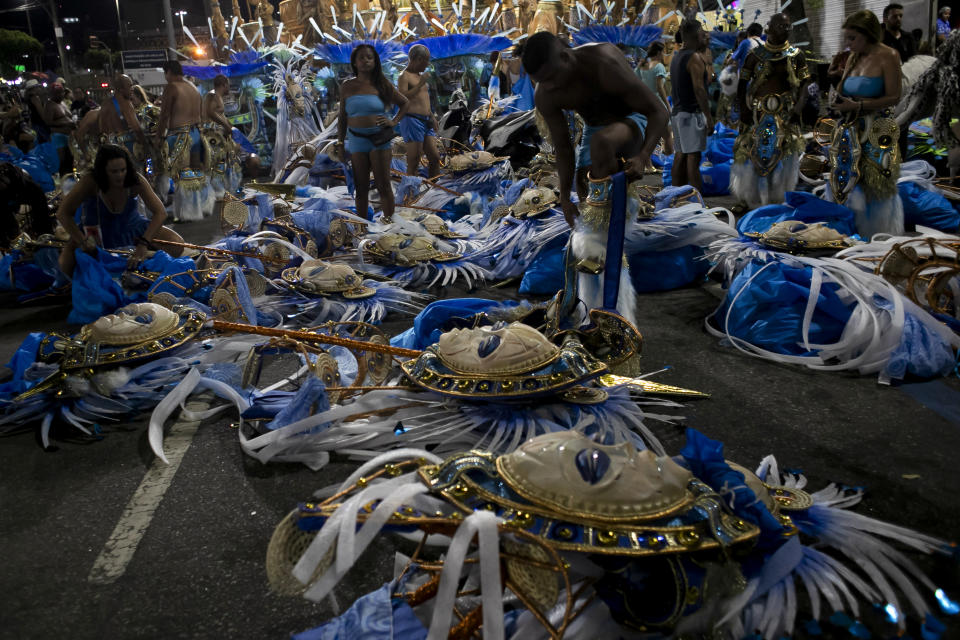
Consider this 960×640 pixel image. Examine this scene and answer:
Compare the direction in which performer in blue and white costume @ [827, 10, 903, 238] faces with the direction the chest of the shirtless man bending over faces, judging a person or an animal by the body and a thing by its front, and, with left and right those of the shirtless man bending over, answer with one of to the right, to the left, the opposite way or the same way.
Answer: the same way

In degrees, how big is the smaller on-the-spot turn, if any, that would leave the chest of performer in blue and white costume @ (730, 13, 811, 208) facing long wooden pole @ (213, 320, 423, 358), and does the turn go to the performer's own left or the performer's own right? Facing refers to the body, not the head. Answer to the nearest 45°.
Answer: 0° — they already face it

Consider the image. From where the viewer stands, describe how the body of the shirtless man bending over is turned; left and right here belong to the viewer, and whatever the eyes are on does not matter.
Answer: facing the viewer and to the left of the viewer

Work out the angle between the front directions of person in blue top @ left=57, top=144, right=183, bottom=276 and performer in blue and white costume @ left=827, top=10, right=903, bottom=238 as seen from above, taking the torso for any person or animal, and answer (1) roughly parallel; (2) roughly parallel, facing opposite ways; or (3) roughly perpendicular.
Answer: roughly perpendicular

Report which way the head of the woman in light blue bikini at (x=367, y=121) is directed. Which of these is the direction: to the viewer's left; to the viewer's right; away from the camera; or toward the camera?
toward the camera

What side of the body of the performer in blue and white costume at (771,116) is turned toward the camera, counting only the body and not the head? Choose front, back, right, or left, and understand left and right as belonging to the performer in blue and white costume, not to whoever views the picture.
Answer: front

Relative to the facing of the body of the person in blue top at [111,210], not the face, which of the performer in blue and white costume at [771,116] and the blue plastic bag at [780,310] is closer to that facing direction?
the blue plastic bag

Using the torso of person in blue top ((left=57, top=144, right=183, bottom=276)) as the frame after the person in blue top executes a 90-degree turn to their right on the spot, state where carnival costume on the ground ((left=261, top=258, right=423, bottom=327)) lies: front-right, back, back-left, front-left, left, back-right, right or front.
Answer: back-left

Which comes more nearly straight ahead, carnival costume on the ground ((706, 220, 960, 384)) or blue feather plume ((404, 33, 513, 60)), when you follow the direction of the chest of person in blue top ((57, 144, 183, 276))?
the carnival costume on the ground

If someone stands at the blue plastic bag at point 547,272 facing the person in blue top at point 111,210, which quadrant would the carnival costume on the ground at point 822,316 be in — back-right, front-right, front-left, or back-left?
back-left

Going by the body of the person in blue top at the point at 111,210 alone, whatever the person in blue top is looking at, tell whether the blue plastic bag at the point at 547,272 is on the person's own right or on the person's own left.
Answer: on the person's own left

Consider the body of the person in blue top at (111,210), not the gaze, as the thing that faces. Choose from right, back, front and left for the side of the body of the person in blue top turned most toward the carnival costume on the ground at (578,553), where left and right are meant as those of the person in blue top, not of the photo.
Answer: front
